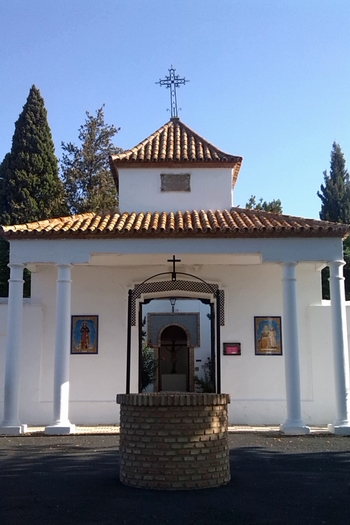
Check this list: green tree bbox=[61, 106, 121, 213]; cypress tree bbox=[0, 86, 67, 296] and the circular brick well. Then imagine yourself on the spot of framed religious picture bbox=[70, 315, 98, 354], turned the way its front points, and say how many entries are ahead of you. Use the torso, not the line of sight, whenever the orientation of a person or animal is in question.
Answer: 1

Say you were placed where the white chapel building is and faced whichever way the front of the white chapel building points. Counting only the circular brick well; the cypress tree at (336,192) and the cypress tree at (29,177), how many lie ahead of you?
1

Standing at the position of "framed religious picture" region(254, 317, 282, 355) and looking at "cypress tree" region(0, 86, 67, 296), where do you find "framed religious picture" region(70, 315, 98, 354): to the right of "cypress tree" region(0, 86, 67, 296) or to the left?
left

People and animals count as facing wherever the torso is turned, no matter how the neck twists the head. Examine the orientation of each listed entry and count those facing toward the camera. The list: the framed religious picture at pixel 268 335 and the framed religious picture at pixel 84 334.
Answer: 2

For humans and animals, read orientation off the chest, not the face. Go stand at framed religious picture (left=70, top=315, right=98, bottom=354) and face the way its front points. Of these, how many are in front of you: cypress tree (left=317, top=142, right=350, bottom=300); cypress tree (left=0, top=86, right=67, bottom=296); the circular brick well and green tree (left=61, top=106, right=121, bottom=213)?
1

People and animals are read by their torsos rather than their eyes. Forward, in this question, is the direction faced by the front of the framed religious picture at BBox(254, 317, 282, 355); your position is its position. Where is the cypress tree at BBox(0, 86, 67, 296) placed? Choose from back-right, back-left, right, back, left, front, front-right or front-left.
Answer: back-right

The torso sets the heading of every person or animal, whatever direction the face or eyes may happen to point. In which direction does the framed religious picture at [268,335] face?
toward the camera

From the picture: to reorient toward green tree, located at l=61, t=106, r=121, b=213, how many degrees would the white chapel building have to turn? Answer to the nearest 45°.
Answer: approximately 180°

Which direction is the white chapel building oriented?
toward the camera

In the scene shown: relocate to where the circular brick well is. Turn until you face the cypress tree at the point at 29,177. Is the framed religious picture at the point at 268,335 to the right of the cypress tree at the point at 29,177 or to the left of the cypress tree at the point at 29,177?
right

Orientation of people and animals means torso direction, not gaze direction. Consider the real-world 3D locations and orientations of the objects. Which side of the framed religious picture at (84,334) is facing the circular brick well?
front

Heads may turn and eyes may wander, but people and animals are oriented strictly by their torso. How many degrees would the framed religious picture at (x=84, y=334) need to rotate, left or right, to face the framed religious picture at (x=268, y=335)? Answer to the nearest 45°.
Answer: approximately 90° to its left

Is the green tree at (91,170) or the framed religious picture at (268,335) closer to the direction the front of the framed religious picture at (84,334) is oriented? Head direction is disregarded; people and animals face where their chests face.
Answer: the framed religious picture

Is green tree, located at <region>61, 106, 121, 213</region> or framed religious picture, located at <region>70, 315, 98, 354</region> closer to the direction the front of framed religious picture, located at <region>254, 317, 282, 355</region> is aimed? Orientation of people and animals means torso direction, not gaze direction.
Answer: the framed religious picture

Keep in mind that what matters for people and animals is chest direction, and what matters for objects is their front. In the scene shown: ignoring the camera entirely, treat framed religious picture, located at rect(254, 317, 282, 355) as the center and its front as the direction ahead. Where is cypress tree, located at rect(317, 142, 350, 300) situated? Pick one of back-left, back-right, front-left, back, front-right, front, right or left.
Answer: back
